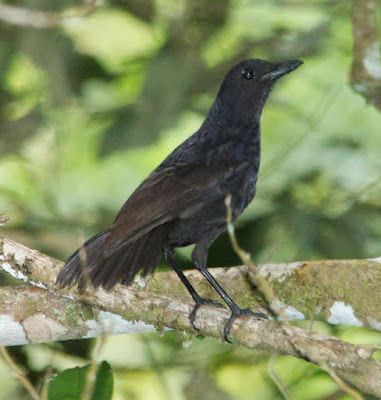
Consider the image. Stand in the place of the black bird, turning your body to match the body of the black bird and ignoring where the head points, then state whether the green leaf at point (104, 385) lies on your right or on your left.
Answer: on your right

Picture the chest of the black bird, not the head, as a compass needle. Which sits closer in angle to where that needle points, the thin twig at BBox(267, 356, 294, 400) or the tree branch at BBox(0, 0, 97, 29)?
the thin twig

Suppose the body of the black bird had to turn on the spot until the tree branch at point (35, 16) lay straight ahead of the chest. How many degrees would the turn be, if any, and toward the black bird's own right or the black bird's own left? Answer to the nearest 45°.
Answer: approximately 135° to the black bird's own left

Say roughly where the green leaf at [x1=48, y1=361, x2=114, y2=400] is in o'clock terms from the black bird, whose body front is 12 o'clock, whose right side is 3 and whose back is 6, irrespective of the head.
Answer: The green leaf is roughly at 4 o'clock from the black bird.

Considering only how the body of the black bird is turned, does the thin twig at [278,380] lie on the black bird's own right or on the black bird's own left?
on the black bird's own right

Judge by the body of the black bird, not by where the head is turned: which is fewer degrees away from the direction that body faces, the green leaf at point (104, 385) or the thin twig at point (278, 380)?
the thin twig

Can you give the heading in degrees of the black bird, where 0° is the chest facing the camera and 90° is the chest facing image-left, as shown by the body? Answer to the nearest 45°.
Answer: approximately 270°
